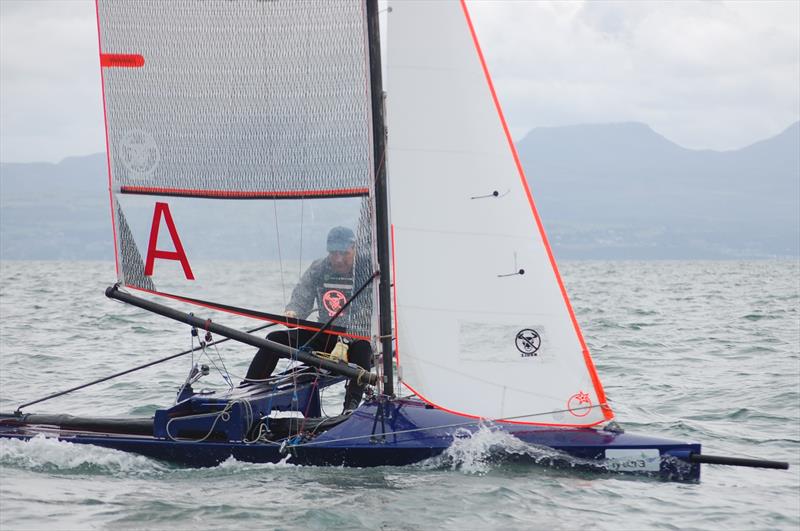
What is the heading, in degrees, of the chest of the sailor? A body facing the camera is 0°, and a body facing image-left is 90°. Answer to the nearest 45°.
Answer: approximately 0°

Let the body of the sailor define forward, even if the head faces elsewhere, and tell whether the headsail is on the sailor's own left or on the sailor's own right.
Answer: on the sailor's own left
